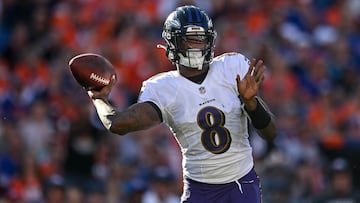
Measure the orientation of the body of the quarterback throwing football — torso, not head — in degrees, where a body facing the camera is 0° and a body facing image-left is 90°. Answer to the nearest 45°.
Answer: approximately 0°
